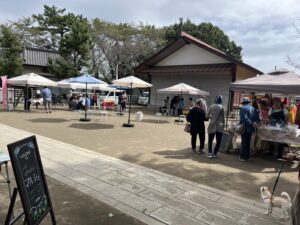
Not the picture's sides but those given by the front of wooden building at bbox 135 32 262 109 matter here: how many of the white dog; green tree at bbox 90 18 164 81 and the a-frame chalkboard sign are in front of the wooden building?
2

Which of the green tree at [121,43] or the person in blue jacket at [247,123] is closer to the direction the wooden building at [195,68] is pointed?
the person in blue jacket

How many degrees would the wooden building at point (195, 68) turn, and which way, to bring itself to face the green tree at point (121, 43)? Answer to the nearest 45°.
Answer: approximately 135° to its right

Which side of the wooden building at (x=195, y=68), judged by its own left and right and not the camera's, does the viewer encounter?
front

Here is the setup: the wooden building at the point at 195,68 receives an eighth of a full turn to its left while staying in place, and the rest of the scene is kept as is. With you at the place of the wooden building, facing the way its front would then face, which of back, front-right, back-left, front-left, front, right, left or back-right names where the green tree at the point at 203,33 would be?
back-left

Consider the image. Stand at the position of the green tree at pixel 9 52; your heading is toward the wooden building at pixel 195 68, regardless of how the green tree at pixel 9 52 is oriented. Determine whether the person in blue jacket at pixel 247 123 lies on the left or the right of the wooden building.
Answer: right

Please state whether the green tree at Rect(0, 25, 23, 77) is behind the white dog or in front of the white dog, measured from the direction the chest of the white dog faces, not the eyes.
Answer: in front

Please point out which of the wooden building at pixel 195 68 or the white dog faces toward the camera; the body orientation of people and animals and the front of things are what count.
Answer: the wooden building

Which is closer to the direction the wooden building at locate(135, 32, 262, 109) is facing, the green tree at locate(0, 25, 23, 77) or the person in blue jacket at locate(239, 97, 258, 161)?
the person in blue jacket

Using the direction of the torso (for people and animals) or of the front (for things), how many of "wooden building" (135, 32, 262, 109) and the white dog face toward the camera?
1
